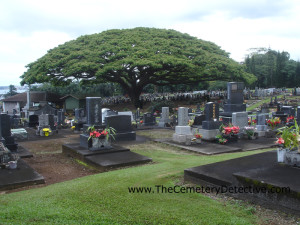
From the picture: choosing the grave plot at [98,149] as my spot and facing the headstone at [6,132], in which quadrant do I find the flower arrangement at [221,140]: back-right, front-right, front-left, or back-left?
back-right

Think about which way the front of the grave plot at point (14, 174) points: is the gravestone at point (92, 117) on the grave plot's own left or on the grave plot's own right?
on the grave plot's own left

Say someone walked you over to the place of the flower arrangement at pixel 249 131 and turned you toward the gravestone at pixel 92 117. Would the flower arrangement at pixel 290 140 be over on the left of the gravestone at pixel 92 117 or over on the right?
left

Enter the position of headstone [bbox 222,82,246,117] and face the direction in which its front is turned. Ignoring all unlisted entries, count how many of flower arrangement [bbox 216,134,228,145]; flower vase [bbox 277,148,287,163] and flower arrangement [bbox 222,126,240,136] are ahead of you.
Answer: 3

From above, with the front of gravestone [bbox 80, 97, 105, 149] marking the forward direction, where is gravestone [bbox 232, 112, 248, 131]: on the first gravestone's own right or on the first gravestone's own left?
on the first gravestone's own left

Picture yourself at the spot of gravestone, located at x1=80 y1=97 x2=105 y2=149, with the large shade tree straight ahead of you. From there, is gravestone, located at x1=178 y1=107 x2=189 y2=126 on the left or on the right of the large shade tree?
right

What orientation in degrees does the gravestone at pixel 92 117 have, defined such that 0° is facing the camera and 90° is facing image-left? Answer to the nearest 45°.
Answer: approximately 315°

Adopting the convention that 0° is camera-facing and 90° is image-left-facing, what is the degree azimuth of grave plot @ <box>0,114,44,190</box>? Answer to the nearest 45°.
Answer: approximately 315°

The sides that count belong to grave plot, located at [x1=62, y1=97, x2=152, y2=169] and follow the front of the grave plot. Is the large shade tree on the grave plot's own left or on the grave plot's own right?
on the grave plot's own left
